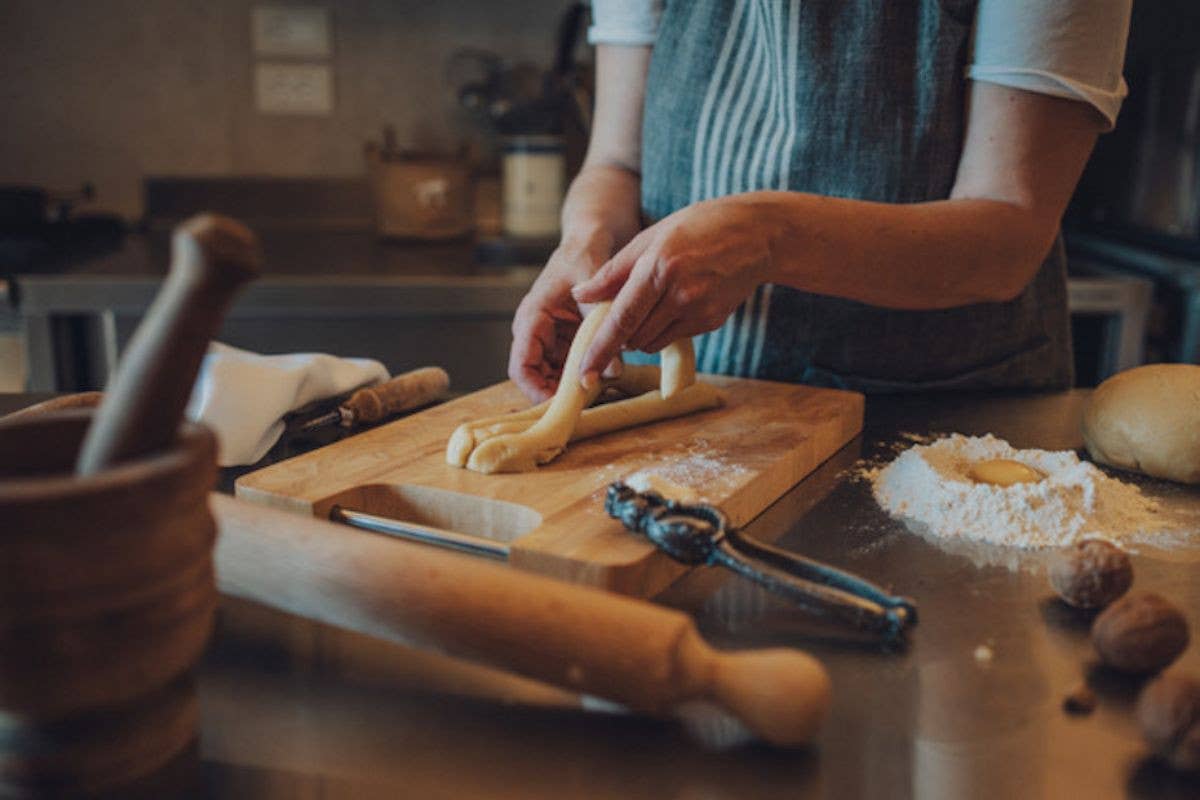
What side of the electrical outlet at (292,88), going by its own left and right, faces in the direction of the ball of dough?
front

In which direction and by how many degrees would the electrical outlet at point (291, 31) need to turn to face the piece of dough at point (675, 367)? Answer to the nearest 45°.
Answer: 0° — it already faces it

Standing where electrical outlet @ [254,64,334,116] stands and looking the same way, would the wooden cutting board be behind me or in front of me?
in front

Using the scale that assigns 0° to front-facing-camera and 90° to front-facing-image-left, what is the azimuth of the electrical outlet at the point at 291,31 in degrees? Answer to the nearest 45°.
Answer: approximately 0°

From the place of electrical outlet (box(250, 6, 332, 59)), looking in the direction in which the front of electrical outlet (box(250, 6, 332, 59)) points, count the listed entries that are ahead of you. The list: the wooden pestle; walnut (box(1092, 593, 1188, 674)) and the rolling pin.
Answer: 3

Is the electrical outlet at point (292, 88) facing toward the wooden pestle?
yes

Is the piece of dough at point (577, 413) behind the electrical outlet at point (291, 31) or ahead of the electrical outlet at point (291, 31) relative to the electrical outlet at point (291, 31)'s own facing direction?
ahead

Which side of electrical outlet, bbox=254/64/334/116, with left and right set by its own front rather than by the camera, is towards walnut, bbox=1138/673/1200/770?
front

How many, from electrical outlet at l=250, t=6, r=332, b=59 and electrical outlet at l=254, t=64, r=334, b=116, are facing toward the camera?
2
